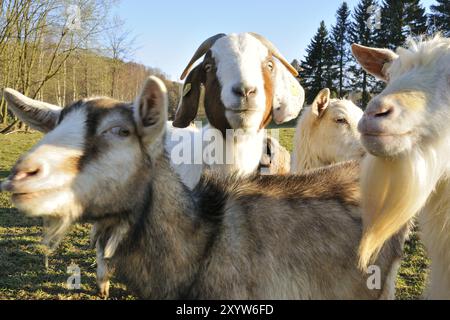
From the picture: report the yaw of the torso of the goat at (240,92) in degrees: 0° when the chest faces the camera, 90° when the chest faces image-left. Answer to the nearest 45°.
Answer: approximately 0°

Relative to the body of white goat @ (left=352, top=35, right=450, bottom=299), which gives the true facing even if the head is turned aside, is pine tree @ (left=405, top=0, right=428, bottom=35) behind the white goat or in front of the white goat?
behind

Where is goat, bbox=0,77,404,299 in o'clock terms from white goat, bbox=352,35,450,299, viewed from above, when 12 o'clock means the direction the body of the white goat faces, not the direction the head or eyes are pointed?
The goat is roughly at 1 o'clock from the white goat.

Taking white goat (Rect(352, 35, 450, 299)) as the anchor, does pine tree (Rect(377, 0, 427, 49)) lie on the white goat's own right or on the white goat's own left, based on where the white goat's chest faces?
on the white goat's own right
